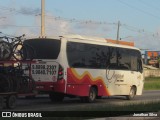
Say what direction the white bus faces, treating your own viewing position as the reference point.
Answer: facing away from the viewer and to the right of the viewer
